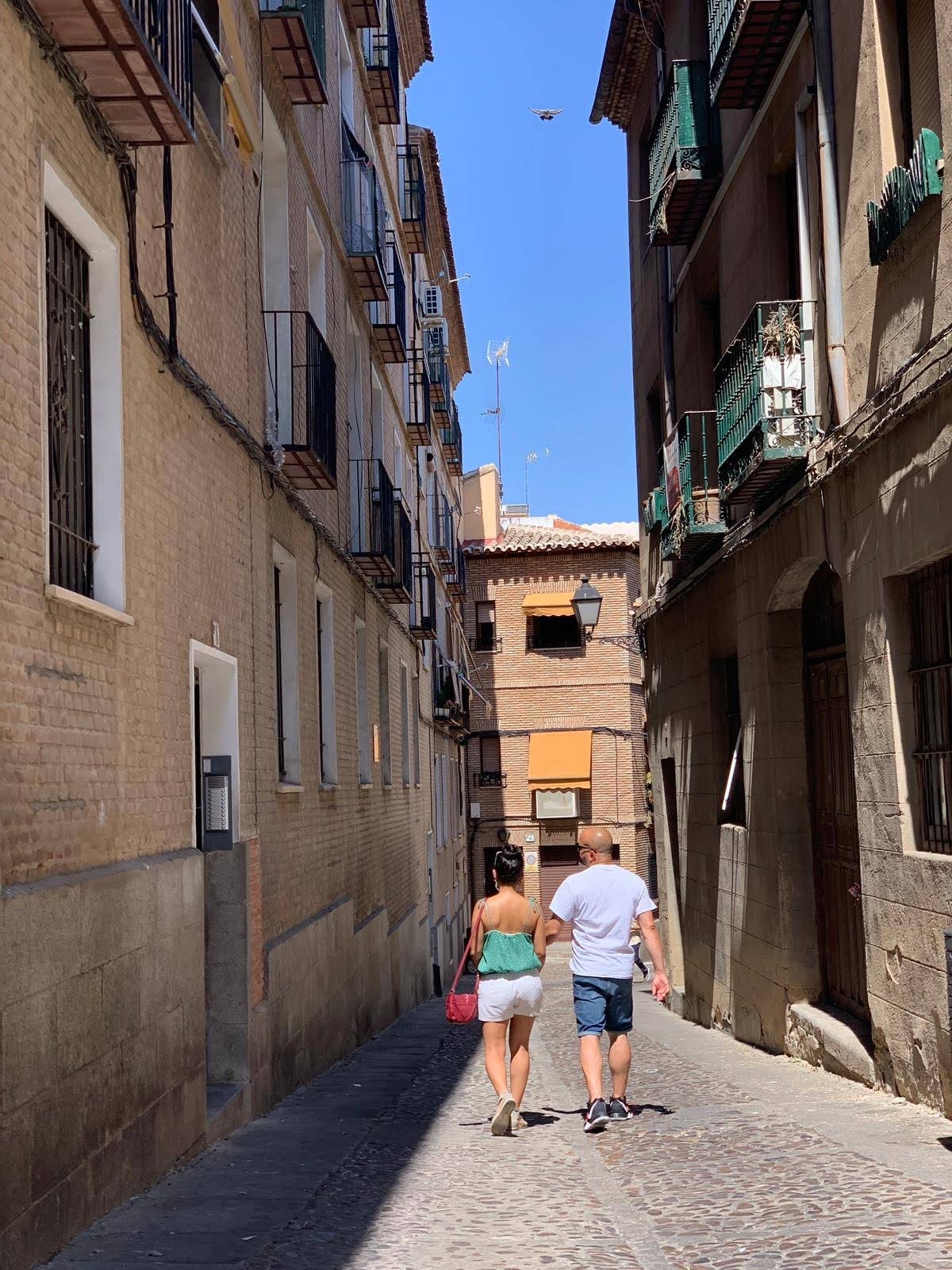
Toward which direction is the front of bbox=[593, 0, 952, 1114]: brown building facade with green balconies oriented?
to the viewer's left

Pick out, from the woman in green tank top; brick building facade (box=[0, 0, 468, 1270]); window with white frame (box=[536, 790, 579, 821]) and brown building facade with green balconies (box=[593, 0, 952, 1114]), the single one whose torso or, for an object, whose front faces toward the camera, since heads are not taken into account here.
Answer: the window with white frame

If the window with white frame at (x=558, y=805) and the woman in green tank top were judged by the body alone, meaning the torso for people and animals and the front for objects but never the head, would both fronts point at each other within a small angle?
yes

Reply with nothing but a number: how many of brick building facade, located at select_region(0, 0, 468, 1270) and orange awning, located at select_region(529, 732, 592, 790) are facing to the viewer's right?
1

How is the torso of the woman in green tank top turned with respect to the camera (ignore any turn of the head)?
away from the camera

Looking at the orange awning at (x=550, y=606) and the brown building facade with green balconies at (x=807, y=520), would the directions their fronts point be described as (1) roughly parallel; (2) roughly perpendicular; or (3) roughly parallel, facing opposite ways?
roughly perpendicular

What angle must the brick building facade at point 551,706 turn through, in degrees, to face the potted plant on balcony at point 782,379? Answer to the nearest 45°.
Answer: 0° — it already faces it

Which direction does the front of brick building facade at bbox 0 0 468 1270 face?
to the viewer's right

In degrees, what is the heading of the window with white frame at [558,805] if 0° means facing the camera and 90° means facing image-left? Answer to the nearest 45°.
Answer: approximately 0°

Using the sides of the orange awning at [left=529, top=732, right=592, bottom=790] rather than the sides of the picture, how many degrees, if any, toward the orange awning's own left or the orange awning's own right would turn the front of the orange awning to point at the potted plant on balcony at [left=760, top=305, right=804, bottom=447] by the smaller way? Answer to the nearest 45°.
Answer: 0° — it already faces it
